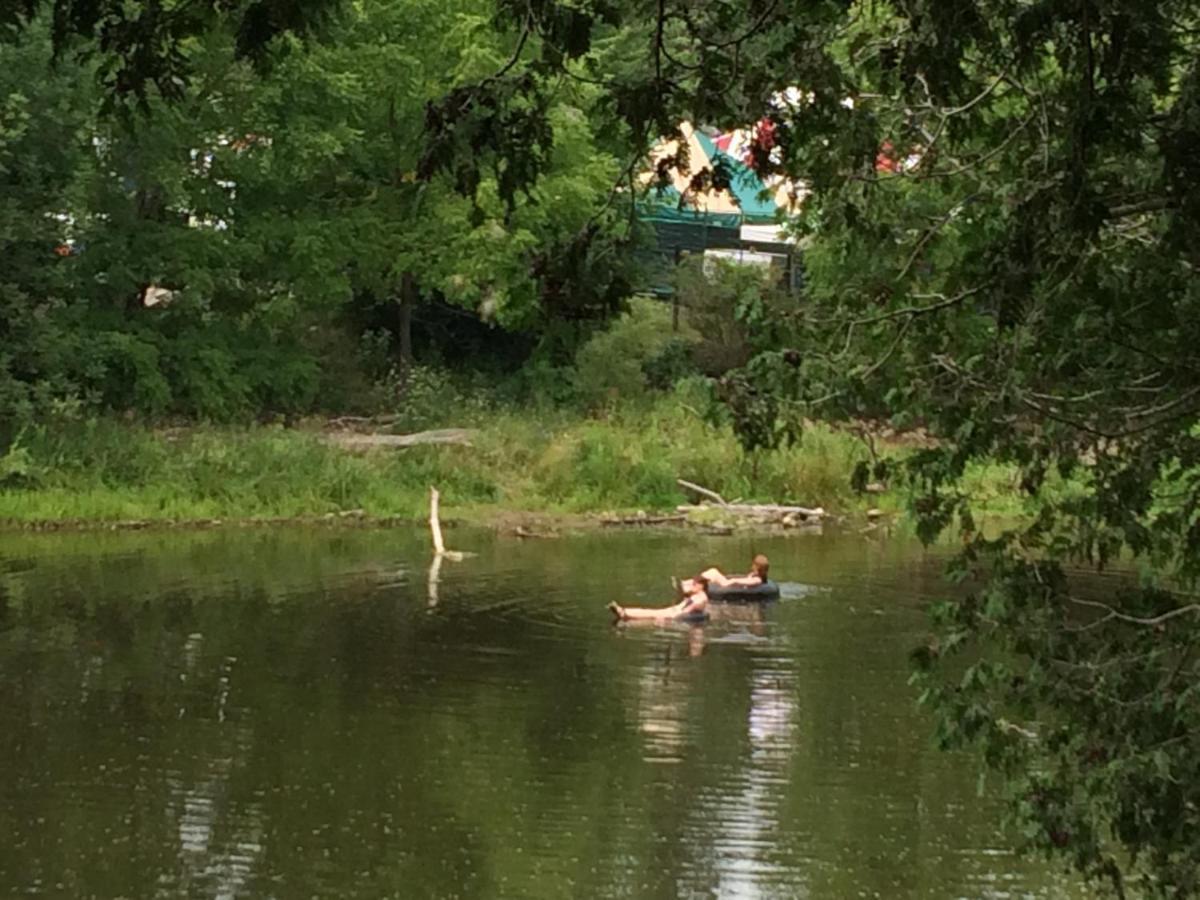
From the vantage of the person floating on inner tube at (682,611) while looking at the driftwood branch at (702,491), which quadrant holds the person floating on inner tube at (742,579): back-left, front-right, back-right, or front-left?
front-right

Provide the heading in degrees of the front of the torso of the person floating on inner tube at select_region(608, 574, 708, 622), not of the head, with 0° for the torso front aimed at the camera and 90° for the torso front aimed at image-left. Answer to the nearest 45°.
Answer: approximately 90°

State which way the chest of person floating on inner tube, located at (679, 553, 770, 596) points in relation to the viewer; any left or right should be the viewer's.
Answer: facing to the left of the viewer

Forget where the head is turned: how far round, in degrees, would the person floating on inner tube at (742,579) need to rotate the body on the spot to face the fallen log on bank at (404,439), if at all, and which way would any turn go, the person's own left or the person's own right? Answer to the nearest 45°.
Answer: approximately 45° to the person's own right

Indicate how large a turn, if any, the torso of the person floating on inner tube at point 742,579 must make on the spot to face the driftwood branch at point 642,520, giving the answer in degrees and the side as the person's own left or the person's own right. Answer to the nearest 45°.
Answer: approximately 90° to the person's own right

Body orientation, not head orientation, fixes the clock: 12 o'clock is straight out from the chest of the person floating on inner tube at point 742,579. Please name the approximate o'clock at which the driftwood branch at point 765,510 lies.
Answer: The driftwood branch is roughly at 3 o'clock from the person floating on inner tube.

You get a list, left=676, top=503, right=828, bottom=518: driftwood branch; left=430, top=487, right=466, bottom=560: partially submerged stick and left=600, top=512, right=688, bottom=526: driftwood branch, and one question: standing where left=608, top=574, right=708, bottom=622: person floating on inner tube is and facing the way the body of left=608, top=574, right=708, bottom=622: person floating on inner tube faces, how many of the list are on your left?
0

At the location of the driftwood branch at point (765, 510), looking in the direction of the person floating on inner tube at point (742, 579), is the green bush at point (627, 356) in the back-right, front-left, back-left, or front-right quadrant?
back-right

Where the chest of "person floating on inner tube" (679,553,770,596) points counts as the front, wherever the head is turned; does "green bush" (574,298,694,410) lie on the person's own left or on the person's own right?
on the person's own right

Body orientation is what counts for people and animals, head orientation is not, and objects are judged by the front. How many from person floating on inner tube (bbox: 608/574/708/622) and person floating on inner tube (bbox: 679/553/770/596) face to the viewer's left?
2

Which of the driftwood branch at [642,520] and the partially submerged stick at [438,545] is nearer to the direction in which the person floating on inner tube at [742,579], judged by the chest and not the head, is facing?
the partially submerged stick

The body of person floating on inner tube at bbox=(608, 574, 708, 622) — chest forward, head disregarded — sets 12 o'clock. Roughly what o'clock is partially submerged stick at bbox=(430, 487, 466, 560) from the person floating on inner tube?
The partially submerged stick is roughly at 2 o'clock from the person floating on inner tube.

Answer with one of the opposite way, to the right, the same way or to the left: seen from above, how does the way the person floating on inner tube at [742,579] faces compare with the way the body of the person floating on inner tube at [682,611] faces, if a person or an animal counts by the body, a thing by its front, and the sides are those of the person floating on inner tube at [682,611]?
the same way
